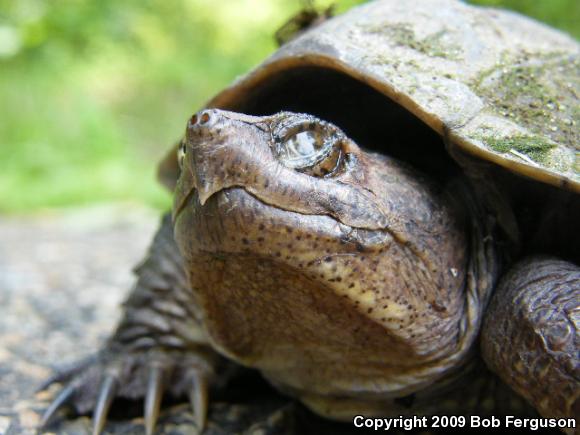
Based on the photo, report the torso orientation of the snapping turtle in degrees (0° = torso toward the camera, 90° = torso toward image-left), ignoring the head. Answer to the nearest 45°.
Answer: approximately 45°
